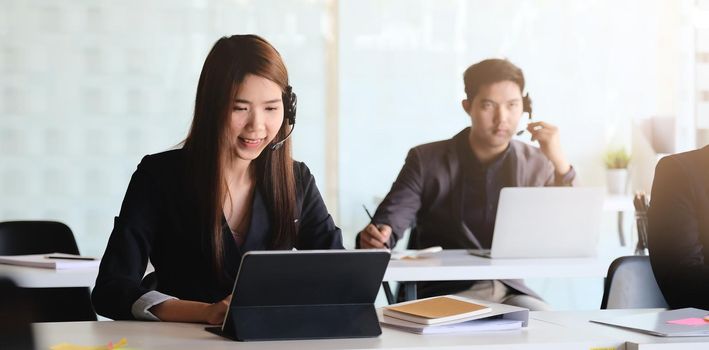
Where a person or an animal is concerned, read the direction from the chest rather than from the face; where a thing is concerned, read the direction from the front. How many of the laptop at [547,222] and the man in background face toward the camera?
1

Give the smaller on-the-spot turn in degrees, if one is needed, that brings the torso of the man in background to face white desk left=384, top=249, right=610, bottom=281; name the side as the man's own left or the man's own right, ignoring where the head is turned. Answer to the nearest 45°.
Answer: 0° — they already face it

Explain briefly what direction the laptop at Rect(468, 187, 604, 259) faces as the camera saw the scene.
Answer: facing away from the viewer and to the left of the viewer

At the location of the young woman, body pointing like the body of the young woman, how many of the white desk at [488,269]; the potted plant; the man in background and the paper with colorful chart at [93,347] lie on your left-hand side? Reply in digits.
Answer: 3

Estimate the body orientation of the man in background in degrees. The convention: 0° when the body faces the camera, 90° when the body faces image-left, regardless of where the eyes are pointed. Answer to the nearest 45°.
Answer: approximately 0°

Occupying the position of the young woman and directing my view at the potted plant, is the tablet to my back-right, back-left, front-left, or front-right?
back-right

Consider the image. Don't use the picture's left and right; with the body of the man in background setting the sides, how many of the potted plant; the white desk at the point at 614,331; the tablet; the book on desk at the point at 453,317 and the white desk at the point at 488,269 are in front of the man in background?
4
